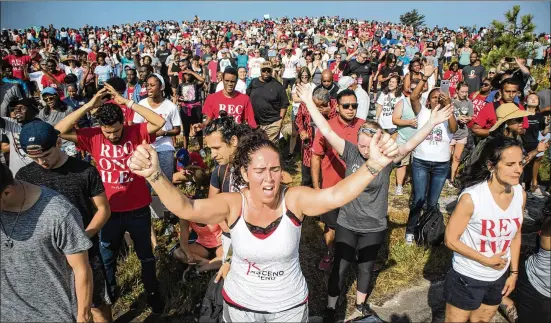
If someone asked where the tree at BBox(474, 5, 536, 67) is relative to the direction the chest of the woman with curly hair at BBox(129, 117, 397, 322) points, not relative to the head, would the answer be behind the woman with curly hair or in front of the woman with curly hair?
behind

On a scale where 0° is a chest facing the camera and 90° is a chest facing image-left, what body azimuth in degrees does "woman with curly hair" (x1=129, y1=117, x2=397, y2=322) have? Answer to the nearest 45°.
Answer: approximately 0°
